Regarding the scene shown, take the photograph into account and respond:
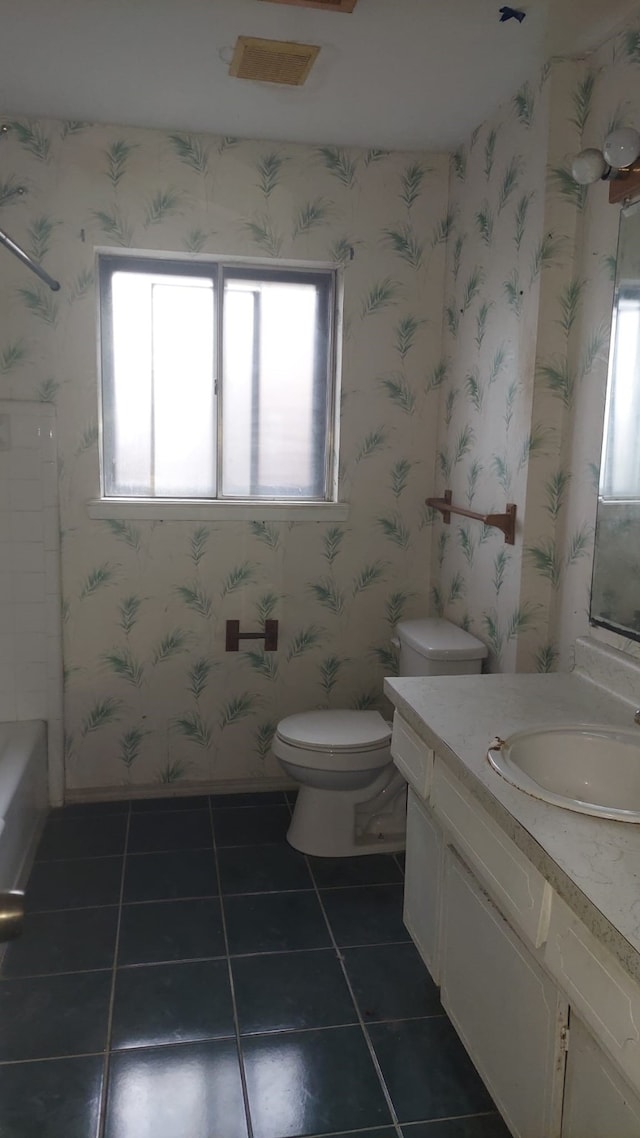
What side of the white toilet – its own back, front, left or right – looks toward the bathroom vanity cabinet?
left

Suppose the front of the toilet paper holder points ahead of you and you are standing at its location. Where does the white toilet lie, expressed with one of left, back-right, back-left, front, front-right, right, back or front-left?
front-left

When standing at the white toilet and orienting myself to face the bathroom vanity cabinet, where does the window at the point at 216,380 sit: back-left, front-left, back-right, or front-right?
back-right

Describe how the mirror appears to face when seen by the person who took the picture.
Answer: facing the viewer and to the left of the viewer

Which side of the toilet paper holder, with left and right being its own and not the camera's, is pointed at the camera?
front

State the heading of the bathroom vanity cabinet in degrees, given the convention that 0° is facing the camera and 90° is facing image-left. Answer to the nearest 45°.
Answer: approximately 45°
